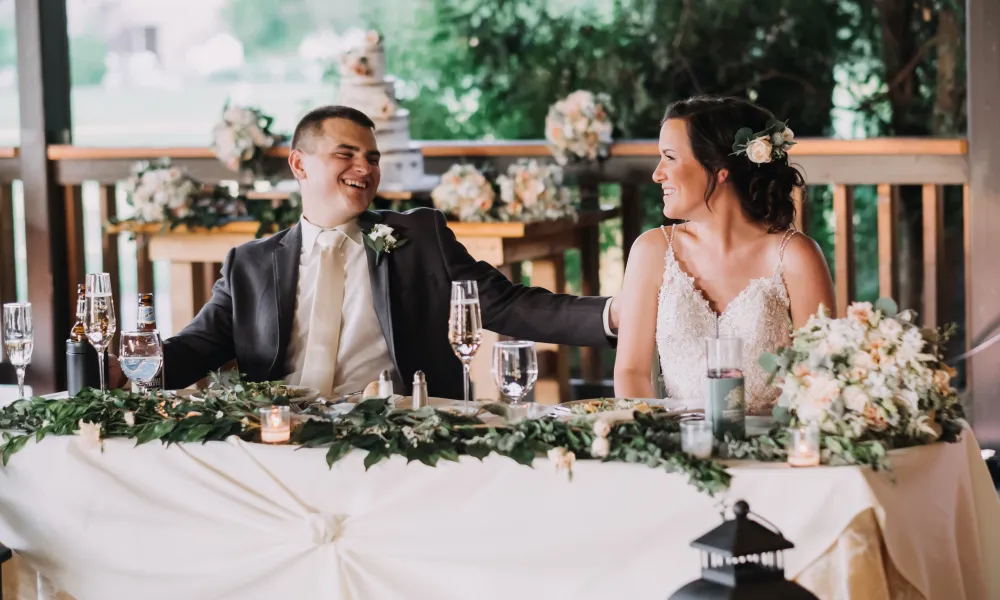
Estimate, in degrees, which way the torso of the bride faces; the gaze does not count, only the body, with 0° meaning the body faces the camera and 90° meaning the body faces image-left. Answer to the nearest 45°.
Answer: approximately 0°

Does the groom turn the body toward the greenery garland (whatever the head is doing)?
yes

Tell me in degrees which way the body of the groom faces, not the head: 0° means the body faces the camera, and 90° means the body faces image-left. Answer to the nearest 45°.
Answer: approximately 0°

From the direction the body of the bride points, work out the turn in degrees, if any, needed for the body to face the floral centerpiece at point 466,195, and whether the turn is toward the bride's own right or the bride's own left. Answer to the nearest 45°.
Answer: approximately 135° to the bride's own right

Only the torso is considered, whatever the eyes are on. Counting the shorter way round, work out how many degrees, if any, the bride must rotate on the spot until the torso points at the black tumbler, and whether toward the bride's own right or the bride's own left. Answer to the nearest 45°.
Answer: approximately 45° to the bride's own right

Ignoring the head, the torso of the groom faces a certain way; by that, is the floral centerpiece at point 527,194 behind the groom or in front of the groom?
behind

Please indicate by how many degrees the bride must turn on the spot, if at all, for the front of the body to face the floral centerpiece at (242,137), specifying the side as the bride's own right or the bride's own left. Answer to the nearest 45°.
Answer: approximately 135° to the bride's own right

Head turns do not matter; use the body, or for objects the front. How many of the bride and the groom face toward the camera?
2

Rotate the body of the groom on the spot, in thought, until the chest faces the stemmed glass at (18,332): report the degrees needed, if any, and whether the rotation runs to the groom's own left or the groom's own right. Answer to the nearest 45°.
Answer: approximately 45° to the groom's own right

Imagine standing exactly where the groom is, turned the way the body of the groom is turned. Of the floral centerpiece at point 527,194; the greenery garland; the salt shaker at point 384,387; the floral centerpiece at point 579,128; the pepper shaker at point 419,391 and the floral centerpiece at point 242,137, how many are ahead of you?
3
